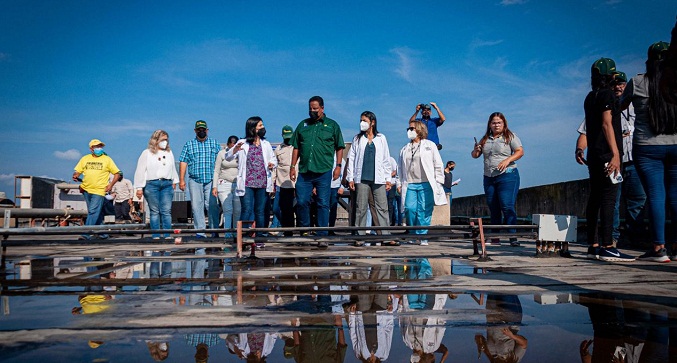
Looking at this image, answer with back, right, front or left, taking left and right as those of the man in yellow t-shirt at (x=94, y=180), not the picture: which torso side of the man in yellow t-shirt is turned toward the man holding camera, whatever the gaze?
left

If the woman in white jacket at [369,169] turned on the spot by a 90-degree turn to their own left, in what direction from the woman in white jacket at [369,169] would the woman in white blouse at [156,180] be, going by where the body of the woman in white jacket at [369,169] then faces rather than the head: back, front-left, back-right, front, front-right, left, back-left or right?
back

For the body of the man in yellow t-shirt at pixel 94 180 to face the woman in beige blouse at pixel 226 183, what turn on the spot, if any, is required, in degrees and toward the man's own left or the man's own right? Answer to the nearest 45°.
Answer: approximately 45° to the man's own left

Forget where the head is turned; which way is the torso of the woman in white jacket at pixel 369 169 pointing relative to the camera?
toward the camera

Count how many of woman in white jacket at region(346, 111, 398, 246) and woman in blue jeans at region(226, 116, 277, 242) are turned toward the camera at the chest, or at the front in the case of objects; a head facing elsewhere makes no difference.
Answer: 2

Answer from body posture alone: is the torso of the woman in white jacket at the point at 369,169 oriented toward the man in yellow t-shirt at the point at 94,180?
no

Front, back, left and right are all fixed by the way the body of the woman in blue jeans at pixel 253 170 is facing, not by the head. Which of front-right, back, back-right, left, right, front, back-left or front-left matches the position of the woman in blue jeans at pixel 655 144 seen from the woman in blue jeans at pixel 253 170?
front-left

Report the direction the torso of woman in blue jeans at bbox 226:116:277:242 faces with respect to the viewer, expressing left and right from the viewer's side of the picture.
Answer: facing the viewer

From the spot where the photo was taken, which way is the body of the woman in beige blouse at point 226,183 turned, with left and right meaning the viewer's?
facing the viewer and to the right of the viewer

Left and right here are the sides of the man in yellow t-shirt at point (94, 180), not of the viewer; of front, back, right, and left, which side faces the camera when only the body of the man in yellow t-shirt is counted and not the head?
front

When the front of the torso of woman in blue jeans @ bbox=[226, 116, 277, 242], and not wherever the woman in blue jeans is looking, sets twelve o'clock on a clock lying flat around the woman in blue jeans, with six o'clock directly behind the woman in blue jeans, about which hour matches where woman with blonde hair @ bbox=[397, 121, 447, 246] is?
The woman with blonde hair is roughly at 9 o'clock from the woman in blue jeans.

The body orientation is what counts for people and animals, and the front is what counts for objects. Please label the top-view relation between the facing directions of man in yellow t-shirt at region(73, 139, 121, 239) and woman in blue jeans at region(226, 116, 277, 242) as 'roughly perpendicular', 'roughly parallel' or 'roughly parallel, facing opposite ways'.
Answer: roughly parallel

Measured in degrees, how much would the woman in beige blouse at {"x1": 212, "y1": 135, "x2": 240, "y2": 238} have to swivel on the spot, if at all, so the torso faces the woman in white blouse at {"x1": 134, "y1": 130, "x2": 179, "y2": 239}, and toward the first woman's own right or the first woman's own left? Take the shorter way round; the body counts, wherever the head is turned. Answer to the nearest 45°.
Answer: approximately 135° to the first woman's own right

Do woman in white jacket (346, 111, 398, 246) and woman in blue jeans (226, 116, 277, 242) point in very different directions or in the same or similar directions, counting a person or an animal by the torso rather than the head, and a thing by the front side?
same or similar directions

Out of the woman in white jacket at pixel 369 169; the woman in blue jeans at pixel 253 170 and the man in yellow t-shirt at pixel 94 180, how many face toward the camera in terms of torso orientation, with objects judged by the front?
3

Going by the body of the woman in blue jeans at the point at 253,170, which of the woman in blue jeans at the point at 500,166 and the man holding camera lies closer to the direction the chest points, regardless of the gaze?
the woman in blue jeans
